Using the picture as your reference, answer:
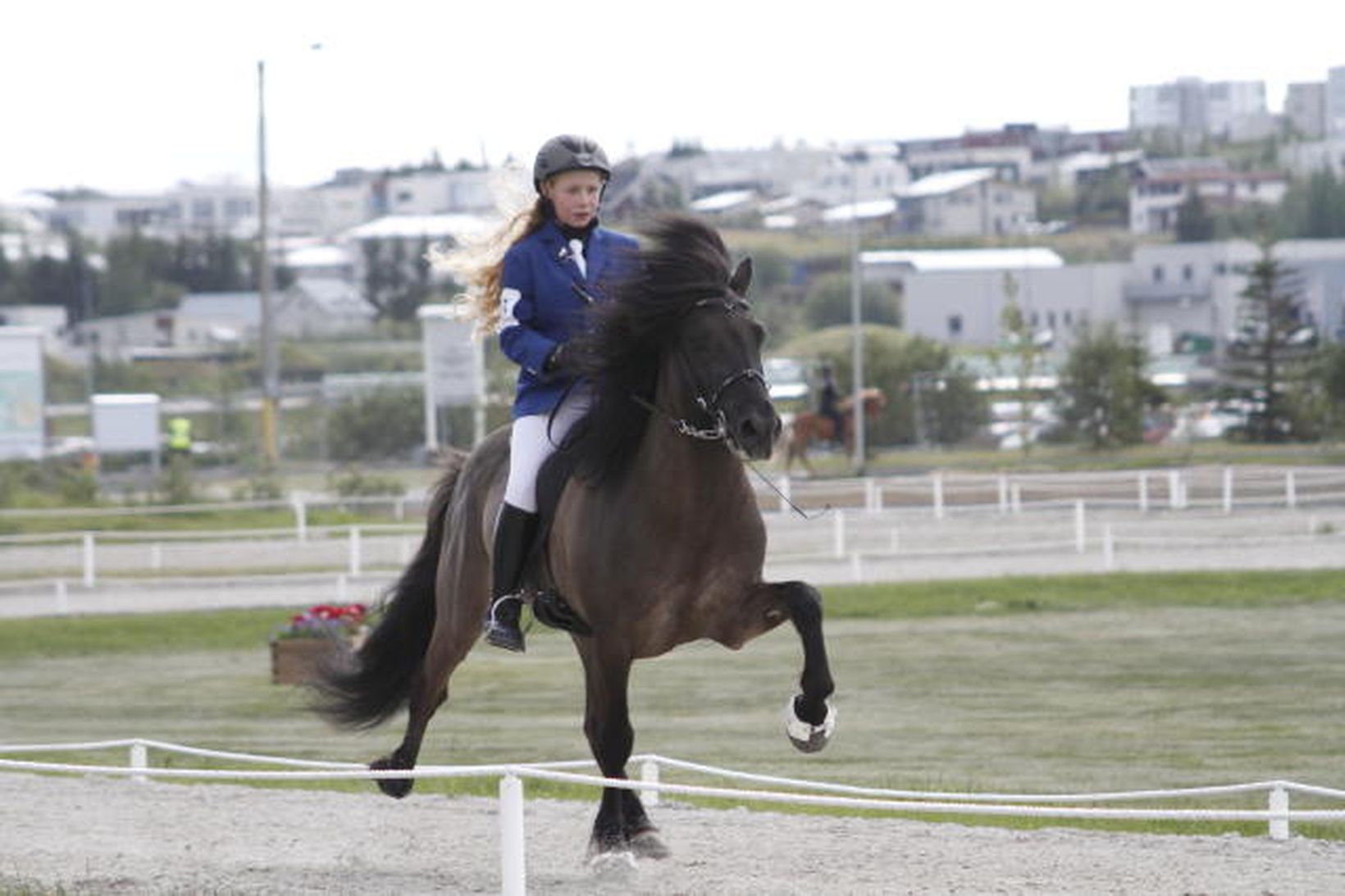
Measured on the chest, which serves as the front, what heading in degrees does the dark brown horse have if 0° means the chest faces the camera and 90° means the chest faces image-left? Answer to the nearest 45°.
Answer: approximately 315°

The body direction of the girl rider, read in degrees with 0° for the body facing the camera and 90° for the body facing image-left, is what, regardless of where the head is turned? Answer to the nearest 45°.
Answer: approximately 315°

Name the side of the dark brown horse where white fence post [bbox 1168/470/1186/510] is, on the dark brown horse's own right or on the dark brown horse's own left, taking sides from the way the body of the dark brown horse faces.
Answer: on the dark brown horse's own left

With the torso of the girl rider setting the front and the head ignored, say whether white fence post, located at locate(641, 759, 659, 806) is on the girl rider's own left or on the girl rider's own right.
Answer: on the girl rider's own left

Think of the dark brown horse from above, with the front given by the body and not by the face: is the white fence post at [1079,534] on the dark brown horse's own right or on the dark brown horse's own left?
on the dark brown horse's own left

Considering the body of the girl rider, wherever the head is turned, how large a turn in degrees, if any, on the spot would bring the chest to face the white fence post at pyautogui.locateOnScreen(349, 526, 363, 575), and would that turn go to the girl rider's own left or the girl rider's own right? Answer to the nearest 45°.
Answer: approximately 135° to the girl rider's own left

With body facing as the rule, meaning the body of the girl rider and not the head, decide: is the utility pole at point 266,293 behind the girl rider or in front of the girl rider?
behind
